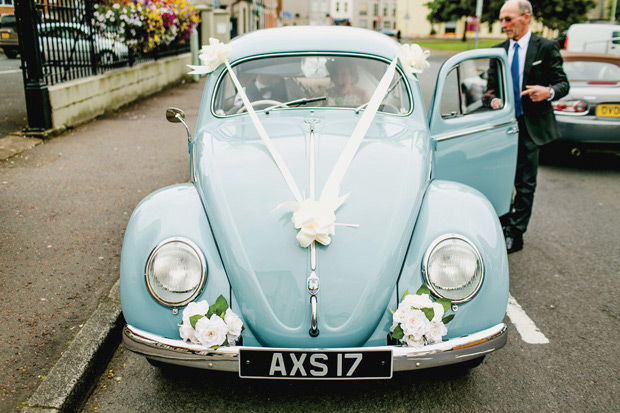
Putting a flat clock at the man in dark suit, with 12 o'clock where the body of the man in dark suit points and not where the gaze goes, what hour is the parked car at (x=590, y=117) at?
The parked car is roughly at 5 o'clock from the man in dark suit.

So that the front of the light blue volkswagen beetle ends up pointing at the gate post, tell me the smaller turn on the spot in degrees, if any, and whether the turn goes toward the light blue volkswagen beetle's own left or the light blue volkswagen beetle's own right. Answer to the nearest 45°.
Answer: approximately 135° to the light blue volkswagen beetle's own right

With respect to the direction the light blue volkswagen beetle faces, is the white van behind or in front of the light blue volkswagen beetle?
behind

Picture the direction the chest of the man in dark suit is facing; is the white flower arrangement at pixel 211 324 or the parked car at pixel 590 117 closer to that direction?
the white flower arrangement

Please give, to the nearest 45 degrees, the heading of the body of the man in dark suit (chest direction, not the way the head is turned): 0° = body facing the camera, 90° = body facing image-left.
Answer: approximately 45°

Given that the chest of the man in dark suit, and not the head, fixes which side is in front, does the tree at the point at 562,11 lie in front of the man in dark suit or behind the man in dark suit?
behind
